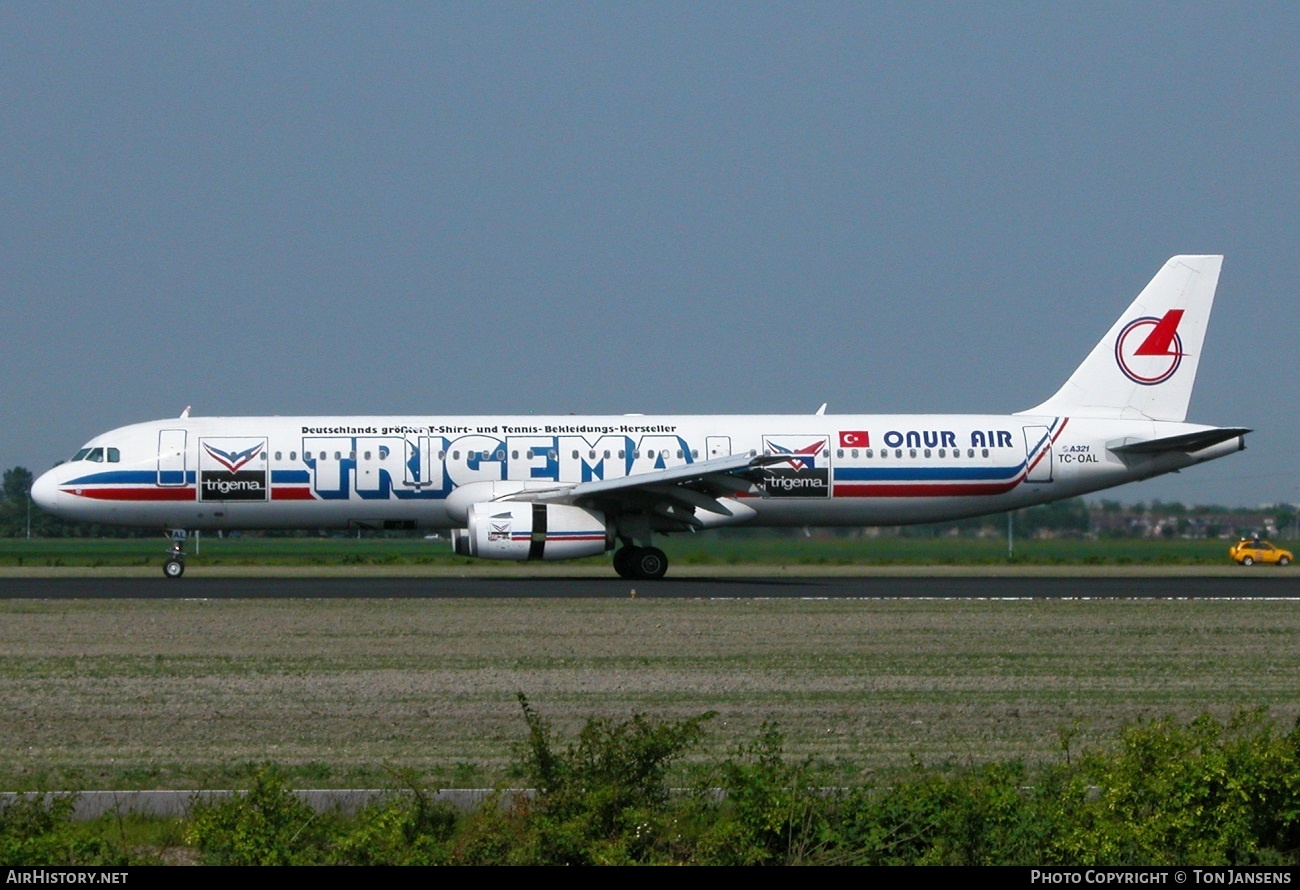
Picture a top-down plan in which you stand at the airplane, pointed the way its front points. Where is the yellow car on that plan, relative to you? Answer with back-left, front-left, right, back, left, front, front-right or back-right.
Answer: back-right

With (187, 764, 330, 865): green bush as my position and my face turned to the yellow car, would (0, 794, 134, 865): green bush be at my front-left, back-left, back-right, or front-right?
back-left

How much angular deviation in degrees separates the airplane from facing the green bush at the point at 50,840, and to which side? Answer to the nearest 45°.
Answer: approximately 90° to its left

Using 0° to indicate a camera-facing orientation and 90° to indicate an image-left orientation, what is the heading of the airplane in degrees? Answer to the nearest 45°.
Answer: approximately 90°
